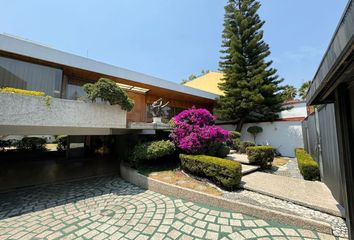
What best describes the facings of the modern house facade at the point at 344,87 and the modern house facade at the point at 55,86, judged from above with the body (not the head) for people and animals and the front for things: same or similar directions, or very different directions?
very different directions

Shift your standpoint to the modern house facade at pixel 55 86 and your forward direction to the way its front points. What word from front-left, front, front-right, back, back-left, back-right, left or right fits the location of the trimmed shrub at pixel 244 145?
front-left

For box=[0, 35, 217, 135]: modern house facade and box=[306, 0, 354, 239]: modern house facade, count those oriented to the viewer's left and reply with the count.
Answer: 1

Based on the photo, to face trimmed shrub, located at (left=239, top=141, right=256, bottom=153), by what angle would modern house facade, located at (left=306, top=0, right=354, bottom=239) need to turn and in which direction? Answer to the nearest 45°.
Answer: approximately 45° to its right

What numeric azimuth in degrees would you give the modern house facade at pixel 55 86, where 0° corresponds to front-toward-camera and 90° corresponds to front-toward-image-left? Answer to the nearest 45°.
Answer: approximately 315°

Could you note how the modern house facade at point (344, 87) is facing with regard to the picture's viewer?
facing to the left of the viewer

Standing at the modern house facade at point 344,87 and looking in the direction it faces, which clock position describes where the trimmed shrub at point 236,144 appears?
The trimmed shrub is roughly at 2 o'clock from the modern house facade.

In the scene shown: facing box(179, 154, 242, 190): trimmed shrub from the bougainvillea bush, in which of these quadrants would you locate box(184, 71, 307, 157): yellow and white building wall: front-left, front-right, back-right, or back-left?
back-left
